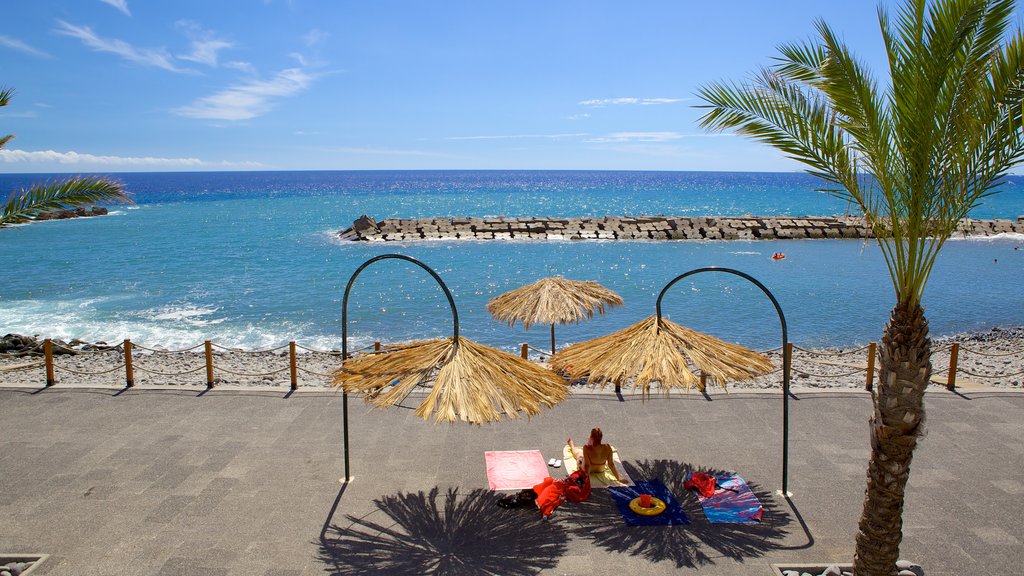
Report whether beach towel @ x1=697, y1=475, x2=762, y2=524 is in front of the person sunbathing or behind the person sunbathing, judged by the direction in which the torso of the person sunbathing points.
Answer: behind

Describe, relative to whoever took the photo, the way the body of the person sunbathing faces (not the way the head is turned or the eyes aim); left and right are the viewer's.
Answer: facing away from the viewer and to the left of the viewer

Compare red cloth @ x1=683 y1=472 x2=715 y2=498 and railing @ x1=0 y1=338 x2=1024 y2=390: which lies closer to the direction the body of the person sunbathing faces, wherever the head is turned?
the railing

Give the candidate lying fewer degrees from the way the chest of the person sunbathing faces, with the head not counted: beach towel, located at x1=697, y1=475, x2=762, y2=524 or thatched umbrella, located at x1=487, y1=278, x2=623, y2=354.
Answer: the thatched umbrella

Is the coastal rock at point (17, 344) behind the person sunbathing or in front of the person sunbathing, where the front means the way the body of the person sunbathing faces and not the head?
in front

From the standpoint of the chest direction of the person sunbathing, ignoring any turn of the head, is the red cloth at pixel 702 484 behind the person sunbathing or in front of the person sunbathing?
behind

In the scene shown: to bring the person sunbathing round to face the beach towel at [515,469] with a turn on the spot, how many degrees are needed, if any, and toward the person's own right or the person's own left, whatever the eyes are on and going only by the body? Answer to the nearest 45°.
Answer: approximately 45° to the person's own left

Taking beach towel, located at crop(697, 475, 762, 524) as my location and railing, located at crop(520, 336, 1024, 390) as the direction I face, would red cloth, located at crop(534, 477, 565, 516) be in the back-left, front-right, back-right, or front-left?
back-left

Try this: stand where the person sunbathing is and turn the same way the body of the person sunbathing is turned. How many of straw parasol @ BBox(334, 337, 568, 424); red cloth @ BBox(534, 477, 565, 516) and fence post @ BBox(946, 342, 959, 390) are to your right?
1

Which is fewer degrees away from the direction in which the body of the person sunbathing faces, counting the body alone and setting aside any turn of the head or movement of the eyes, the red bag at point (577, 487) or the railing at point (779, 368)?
the railing
